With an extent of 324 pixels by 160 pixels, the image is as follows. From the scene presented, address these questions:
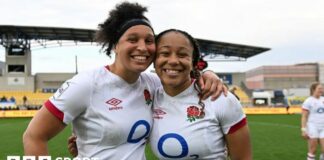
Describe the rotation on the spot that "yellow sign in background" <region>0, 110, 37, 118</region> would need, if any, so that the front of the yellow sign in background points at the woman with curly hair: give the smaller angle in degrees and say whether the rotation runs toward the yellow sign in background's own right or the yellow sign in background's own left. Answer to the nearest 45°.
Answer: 0° — it already faces them

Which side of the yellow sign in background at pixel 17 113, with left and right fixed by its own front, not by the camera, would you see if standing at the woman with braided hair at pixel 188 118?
front

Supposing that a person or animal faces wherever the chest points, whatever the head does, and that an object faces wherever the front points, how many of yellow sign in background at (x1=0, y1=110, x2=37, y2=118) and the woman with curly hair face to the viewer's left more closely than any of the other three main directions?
0

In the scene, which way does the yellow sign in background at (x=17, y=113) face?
toward the camera

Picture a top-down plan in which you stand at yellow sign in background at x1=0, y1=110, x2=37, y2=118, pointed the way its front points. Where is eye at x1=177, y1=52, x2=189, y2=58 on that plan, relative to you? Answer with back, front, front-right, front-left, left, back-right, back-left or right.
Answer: front
